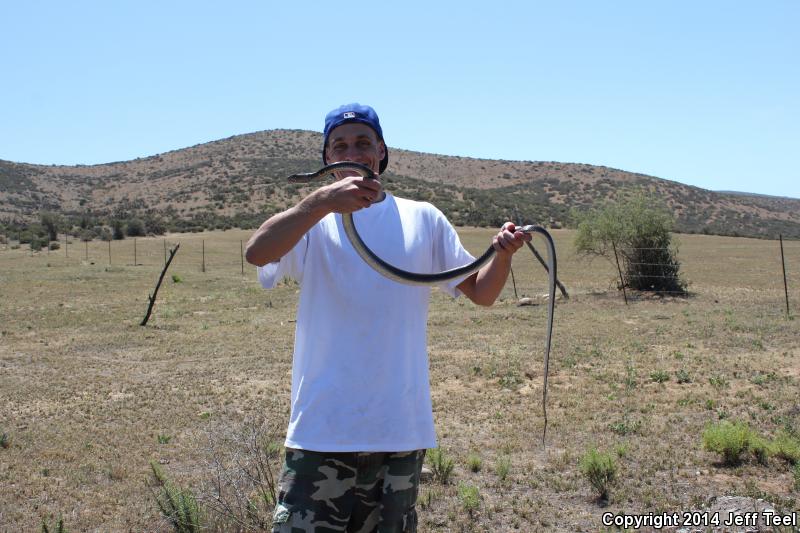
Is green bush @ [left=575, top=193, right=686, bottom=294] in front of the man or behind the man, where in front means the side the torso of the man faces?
behind

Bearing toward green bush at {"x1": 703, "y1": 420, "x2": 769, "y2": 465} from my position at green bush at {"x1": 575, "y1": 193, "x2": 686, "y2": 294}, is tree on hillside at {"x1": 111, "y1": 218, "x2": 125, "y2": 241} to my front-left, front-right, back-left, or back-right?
back-right

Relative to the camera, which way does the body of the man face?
toward the camera

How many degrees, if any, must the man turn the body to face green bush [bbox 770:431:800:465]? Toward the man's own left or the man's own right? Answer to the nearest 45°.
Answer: approximately 135° to the man's own left

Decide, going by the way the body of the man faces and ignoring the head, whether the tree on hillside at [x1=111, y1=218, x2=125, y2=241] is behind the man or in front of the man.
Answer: behind

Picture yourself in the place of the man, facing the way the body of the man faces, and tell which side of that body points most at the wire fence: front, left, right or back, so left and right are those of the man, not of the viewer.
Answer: back
